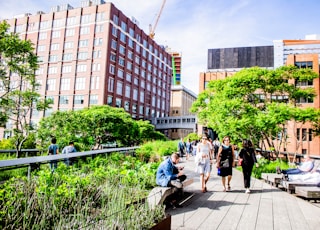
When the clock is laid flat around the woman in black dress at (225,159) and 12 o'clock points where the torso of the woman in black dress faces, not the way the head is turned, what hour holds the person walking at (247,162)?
The person walking is roughly at 8 o'clock from the woman in black dress.

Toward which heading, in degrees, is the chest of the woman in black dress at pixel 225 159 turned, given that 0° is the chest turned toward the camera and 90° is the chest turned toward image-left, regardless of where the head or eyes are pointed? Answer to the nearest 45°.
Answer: approximately 0°

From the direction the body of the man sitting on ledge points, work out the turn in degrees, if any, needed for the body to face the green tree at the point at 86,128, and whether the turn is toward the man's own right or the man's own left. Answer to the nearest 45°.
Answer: approximately 135° to the man's own left

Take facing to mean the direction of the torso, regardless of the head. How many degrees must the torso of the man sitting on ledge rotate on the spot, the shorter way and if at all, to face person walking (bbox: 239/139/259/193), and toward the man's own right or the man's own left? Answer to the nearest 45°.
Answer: approximately 45° to the man's own left

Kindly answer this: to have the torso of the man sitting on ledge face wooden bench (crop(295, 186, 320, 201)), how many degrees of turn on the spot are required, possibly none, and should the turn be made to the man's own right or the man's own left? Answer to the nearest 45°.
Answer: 0° — they already face it

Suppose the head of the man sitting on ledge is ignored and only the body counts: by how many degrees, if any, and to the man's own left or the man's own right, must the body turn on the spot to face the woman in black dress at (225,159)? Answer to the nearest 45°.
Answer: approximately 45° to the man's own left

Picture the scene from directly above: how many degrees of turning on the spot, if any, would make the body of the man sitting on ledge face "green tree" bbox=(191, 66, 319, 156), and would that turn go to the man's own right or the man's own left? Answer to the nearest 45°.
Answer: approximately 45° to the man's own left

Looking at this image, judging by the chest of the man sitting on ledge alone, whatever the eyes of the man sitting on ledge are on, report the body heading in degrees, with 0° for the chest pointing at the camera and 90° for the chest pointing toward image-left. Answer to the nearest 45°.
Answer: approximately 270°

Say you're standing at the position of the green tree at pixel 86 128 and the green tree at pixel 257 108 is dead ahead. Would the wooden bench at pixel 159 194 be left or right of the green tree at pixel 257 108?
right

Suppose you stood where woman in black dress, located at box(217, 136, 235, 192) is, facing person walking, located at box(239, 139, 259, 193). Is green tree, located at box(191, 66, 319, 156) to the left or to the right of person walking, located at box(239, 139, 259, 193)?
left

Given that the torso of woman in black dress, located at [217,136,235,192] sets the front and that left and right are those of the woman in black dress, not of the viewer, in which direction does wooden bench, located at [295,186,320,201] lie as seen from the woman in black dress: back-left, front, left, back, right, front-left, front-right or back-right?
left

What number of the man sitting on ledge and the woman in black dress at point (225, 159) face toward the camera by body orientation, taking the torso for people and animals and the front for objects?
1

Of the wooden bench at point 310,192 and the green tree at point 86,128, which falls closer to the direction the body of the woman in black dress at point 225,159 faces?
the wooden bench

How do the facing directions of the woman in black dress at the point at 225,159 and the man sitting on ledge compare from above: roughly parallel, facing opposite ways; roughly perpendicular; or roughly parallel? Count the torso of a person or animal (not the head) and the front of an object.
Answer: roughly perpendicular

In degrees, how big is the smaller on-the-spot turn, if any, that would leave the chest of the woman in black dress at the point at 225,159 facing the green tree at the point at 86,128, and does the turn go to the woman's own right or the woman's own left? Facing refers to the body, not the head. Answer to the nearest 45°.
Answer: approximately 135° to the woman's own right
